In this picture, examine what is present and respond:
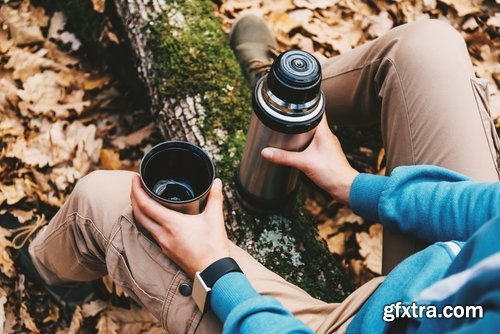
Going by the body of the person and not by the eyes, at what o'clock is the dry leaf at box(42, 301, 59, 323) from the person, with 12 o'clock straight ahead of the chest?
The dry leaf is roughly at 11 o'clock from the person.

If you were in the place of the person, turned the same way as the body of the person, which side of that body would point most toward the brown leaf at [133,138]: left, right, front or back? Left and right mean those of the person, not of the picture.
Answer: front

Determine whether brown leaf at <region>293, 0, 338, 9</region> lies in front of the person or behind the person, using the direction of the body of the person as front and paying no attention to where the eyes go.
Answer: in front

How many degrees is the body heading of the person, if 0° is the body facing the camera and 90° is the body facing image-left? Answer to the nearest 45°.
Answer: approximately 135°

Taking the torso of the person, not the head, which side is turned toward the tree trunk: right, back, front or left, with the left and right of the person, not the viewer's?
front

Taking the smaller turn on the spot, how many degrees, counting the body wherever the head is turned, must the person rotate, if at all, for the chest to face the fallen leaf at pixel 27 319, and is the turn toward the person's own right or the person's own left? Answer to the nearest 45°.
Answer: approximately 45° to the person's own left

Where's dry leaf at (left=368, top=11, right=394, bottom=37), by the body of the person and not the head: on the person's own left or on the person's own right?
on the person's own right

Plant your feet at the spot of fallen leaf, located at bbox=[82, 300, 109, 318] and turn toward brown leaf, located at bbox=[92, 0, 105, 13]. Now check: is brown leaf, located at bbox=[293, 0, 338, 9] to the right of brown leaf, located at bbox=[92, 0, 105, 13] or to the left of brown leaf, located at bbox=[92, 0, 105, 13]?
right

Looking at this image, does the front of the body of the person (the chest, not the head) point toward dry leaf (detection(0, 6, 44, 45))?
yes

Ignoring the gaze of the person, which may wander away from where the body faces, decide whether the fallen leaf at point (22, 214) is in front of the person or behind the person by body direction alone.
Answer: in front

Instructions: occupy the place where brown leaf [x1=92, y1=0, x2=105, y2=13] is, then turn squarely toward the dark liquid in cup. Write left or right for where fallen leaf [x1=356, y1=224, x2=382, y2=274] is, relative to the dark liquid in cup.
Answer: left

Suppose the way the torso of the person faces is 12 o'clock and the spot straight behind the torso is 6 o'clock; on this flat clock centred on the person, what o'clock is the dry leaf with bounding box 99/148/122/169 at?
The dry leaf is roughly at 12 o'clock from the person.

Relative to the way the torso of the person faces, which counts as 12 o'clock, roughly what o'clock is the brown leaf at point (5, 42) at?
The brown leaf is roughly at 12 o'clock from the person.
